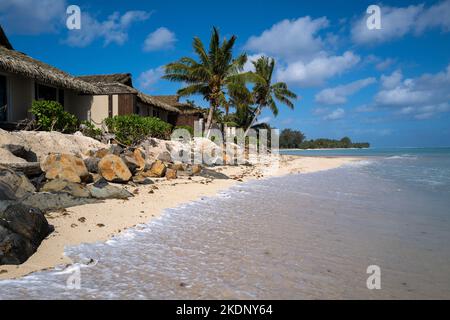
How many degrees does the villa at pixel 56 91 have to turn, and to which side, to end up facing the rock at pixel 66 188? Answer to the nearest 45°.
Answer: approximately 45° to its right

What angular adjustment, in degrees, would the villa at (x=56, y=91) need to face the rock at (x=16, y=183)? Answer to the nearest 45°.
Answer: approximately 45° to its right

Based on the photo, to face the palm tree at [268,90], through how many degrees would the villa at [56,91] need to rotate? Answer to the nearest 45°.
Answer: approximately 90° to its left

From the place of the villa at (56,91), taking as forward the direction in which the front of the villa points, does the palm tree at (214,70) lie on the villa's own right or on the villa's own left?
on the villa's own left

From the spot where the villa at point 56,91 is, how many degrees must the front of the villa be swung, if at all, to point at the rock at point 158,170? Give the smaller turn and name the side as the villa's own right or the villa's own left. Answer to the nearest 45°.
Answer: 0° — it already faces it

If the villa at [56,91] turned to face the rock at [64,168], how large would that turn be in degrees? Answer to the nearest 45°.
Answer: approximately 45° to its right

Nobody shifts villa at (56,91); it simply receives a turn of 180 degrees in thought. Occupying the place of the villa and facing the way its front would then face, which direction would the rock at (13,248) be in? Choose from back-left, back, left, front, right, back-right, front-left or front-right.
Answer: back-left

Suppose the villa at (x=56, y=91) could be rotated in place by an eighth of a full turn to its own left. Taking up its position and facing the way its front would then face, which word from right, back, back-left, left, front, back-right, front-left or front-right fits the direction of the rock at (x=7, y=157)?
right
